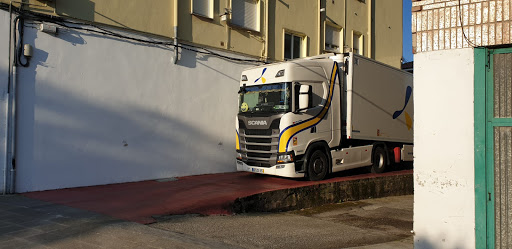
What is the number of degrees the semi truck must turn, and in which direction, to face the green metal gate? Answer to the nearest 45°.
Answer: approximately 45° to its left

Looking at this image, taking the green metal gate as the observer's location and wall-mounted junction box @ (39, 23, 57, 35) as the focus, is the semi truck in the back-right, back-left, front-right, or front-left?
front-right

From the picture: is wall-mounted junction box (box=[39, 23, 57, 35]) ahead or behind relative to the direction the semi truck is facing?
ahead

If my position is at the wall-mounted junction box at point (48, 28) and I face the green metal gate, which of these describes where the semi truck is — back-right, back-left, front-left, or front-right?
front-left

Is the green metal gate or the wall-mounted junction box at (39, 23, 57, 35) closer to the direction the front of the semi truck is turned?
the wall-mounted junction box

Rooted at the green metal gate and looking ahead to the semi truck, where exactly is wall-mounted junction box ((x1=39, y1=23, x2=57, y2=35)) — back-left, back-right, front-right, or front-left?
front-left

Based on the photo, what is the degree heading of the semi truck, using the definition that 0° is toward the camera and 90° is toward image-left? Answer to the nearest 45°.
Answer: approximately 45°
